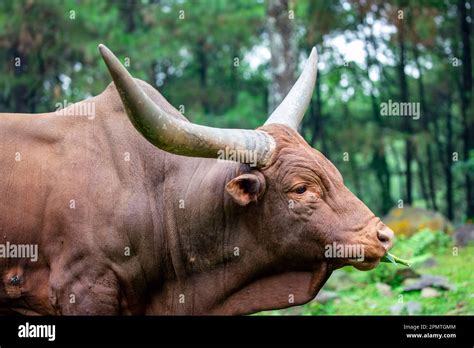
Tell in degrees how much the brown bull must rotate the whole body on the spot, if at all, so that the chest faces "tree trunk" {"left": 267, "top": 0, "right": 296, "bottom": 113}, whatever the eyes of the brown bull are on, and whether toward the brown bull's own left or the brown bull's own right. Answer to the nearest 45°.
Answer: approximately 90° to the brown bull's own left

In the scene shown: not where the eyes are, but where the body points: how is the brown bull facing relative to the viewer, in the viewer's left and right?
facing to the right of the viewer

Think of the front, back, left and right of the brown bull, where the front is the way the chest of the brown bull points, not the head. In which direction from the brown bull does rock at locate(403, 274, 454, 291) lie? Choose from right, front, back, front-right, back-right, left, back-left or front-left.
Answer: front-left

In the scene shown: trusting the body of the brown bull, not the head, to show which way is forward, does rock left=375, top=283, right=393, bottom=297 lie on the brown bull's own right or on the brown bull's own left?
on the brown bull's own left

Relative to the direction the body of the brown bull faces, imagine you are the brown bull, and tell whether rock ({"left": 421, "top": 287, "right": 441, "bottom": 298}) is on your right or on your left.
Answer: on your left

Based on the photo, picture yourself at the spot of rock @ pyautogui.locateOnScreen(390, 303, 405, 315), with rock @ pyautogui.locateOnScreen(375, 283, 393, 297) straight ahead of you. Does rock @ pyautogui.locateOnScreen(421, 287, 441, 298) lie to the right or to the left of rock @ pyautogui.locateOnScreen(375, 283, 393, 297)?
right

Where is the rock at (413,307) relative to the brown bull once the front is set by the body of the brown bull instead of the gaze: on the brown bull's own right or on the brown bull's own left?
on the brown bull's own left

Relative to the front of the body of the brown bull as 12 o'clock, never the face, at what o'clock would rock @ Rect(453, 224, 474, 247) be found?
The rock is roughly at 10 o'clock from the brown bull.

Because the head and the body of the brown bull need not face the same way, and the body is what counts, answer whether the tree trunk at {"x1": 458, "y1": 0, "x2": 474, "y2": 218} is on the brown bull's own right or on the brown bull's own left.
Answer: on the brown bull's own left

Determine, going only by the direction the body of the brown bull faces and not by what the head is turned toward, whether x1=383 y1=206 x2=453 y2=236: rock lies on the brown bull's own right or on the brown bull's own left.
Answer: on the brown bull's own left
